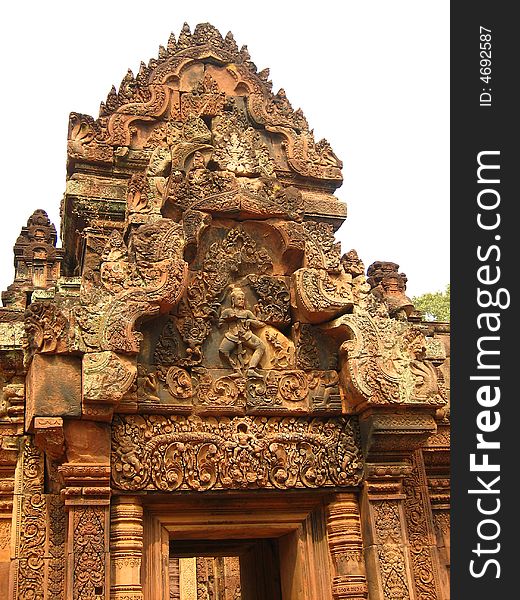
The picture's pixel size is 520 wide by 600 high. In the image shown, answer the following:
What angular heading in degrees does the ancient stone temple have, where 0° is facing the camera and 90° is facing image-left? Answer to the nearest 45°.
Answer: approximately 0°
